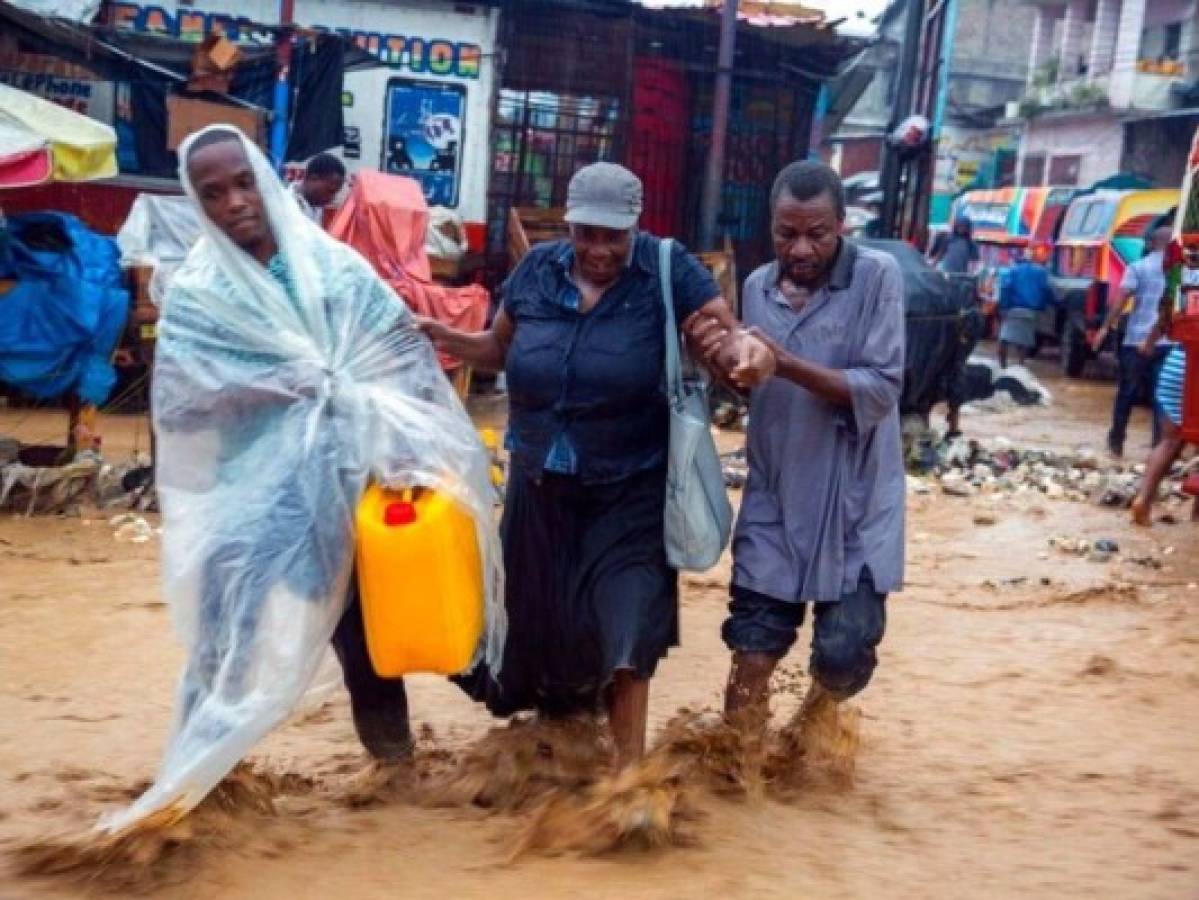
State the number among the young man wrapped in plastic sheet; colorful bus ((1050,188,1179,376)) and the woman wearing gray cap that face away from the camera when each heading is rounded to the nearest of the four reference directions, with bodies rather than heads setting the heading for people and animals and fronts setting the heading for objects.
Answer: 0

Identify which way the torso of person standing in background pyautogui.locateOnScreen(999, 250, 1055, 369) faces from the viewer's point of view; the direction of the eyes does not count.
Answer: away from the camera

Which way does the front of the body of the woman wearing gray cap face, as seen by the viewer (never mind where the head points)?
toward the camera

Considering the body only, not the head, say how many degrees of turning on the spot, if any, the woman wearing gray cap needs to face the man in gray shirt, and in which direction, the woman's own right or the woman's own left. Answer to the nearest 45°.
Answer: approximately 90° to the woman's own left

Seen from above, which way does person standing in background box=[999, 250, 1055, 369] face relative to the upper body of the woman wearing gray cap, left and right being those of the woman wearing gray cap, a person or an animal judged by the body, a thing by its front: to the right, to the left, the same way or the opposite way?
the opposite way

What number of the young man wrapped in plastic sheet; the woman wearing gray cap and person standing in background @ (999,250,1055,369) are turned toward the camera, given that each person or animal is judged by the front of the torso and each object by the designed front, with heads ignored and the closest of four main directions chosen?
2

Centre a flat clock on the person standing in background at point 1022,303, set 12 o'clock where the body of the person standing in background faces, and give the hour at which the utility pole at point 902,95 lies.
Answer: The utility pole is roughly at 7 o'clock from the person standing in background.

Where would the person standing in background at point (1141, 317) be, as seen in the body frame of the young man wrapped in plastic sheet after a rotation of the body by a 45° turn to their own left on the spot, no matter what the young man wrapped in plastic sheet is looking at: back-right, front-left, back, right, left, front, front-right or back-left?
left

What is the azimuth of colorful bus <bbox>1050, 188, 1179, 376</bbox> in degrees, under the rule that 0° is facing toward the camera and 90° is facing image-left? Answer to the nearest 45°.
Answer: approximately 45°

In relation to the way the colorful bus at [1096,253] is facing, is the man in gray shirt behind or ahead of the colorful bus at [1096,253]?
ahead

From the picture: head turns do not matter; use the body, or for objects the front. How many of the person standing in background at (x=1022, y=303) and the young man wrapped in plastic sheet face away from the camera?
1

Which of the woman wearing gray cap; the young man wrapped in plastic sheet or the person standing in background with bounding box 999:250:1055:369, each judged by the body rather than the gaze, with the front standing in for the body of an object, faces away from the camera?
the person standing in background

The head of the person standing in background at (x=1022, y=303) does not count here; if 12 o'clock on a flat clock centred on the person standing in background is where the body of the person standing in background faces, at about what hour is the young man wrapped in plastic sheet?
The young man wrapped in plastic sheet is roughly at 6 o'clock from the person standing in background.

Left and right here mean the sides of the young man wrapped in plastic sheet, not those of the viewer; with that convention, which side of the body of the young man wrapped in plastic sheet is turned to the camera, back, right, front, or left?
front

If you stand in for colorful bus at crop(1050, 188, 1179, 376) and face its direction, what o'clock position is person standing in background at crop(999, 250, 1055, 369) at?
The person standing in background is roughly at 2 o'clock from the colorful bus.

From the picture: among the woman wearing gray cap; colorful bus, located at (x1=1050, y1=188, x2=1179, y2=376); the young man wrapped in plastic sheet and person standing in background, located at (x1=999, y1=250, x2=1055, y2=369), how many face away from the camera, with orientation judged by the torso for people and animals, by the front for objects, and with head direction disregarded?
1

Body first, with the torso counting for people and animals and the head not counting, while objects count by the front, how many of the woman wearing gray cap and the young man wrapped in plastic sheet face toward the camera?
2

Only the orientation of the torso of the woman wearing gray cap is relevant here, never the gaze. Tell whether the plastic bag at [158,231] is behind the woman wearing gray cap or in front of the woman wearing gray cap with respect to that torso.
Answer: behind

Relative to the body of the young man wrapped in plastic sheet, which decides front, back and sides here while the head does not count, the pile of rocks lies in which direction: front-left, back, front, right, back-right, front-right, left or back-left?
back-left
